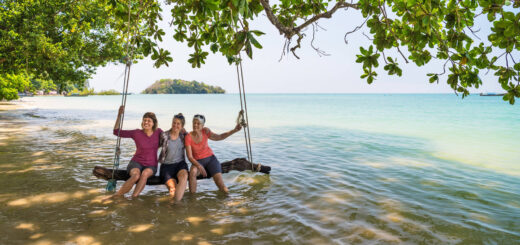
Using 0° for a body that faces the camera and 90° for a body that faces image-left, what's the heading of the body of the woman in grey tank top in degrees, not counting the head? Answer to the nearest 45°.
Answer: approximately 0°

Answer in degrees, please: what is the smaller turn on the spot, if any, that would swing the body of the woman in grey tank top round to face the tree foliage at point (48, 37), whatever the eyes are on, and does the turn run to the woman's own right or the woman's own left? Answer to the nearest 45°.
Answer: approximately 135° to the woman's own right

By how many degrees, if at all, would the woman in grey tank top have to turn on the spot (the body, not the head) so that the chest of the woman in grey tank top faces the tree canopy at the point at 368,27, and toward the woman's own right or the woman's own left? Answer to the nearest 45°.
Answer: approximately 45° to the woman's own left
